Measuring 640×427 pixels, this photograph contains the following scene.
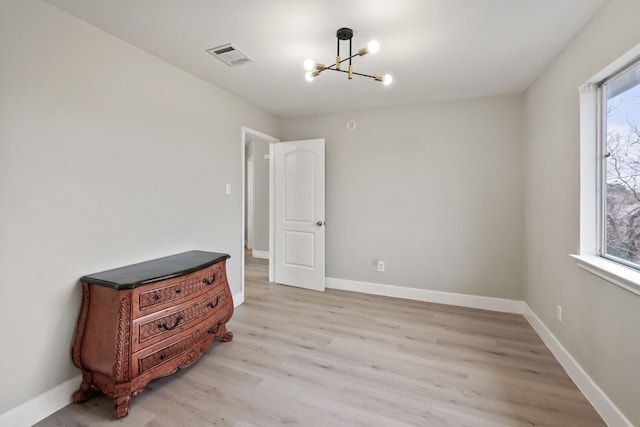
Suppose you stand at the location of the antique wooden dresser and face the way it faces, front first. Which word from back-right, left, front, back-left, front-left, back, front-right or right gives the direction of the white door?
left

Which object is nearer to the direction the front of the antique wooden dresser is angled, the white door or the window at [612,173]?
the window

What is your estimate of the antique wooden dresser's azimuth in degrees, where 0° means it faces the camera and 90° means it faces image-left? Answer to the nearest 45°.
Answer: approximately 315°

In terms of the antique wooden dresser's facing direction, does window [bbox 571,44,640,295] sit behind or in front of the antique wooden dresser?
in front
